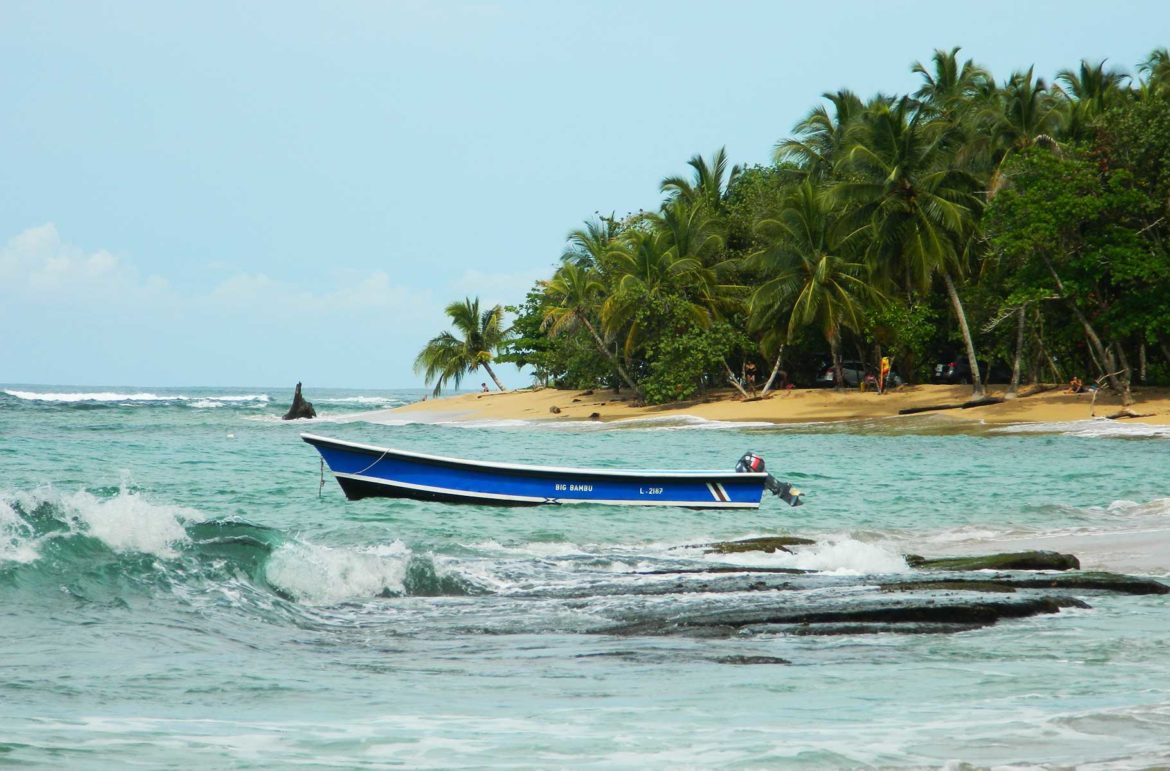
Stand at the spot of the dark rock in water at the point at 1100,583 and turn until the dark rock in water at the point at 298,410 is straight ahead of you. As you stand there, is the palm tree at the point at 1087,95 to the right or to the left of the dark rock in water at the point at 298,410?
right

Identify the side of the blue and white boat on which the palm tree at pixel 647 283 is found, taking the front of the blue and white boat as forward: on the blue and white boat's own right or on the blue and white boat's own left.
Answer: on the blue and white boat's own right

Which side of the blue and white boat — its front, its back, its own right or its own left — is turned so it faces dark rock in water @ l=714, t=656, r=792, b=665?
left

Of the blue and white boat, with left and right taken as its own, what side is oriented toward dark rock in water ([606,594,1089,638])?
left

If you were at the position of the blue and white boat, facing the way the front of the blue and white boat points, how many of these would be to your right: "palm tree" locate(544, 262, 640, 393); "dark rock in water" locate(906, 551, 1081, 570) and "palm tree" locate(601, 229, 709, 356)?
2

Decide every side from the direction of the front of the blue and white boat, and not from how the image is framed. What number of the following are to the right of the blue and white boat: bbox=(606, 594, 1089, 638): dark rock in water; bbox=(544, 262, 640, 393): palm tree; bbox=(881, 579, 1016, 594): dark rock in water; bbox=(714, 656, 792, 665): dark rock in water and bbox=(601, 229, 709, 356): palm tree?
2

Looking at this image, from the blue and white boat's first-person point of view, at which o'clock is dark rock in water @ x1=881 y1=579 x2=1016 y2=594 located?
The dark rock in water is roughly at 8 o'clock from the blue and white boat.

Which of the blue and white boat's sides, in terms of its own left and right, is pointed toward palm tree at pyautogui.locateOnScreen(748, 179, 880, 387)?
right

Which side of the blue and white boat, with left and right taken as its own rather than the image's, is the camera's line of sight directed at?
left

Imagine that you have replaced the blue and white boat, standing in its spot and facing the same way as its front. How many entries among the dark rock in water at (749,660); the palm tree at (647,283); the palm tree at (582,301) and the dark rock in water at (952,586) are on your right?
2

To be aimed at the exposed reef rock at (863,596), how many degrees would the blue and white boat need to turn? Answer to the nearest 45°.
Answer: approximately 90° to its left
